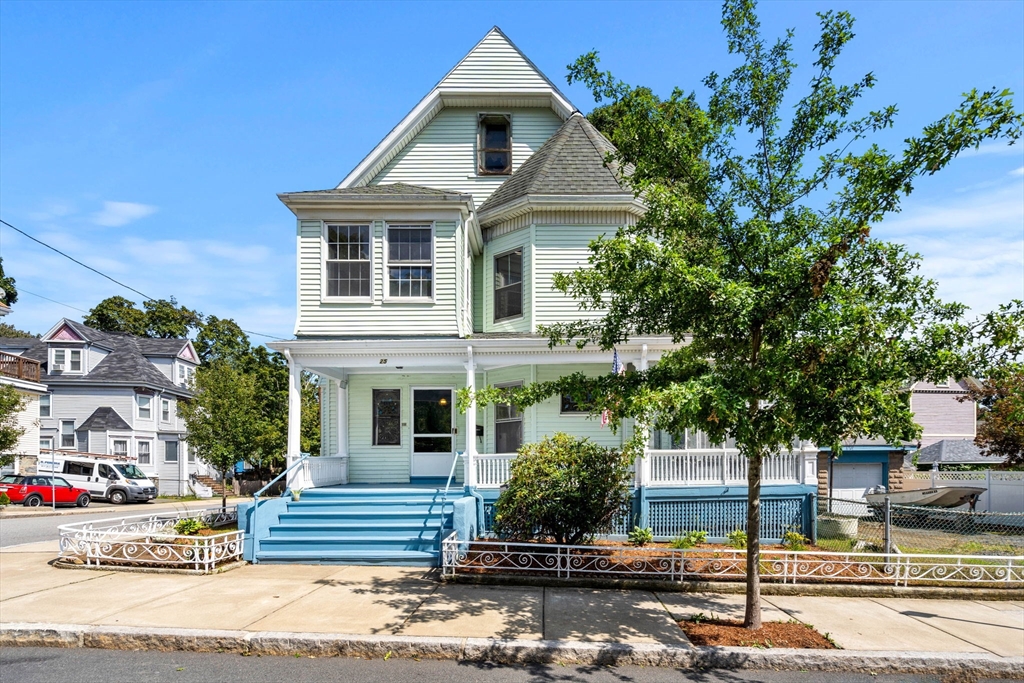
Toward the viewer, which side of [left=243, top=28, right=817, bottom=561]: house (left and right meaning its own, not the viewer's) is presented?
front

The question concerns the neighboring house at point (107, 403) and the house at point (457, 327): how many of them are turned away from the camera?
0

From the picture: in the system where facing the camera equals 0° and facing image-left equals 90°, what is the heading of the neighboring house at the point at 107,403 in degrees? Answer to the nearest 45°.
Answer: approximately 315°

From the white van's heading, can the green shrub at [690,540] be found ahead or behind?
ahead

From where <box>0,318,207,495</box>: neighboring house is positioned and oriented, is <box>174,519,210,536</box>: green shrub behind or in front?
in front

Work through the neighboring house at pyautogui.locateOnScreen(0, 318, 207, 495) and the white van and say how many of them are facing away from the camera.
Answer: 0

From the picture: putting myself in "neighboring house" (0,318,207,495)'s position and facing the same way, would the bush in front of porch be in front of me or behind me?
in front

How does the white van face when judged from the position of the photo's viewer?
facing the viewer and to the right of the viewer

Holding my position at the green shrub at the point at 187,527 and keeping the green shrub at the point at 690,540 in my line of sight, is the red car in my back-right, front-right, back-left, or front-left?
back-left

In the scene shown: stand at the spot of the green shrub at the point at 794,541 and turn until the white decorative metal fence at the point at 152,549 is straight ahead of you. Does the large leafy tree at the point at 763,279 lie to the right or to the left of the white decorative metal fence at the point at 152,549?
left

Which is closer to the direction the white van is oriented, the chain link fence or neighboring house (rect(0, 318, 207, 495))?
the chain link fence
